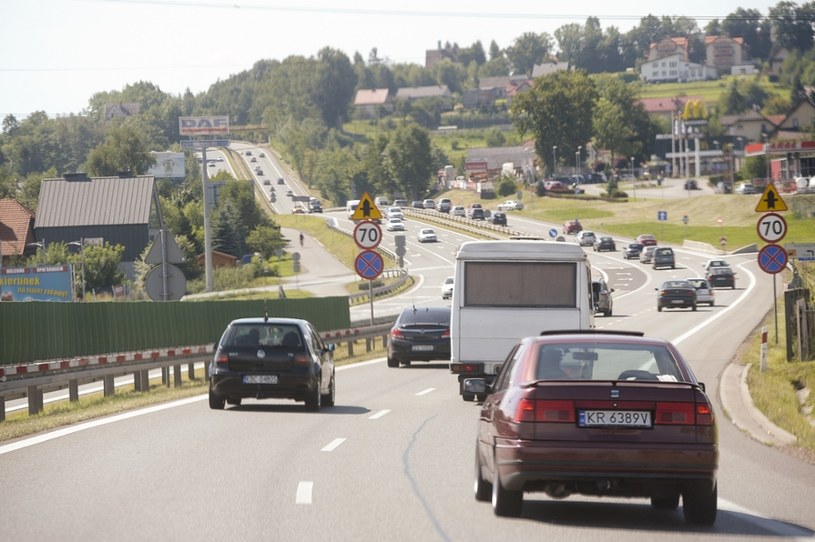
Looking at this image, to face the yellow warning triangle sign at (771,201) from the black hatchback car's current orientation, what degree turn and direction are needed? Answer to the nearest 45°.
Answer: approximately 45° to its right

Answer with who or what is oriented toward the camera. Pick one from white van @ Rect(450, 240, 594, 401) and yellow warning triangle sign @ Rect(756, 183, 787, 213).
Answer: the yellow warning triangle sign

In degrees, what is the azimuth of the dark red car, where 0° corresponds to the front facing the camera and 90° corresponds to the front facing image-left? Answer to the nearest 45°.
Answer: approximately 180°

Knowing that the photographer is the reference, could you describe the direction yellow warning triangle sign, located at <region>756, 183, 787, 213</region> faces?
facing the viewer

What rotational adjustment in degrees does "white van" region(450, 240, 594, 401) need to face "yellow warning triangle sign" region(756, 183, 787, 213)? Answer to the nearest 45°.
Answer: approximately 45° to its right

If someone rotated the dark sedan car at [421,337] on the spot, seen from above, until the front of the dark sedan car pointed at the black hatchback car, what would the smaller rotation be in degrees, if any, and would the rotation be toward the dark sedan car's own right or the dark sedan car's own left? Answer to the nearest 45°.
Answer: approximately 180°

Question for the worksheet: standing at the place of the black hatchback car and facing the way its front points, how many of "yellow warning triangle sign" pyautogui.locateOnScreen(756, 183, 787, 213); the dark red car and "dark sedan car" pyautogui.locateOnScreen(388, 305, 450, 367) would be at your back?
1

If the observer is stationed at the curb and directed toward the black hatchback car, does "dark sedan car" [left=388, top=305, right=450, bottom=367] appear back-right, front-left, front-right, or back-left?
front-right

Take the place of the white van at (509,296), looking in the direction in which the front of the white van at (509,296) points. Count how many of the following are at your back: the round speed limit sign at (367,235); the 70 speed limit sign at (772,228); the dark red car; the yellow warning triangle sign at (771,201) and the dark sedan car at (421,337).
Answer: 1

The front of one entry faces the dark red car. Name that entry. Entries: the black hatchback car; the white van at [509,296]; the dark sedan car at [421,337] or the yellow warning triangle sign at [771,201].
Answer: the yellow warning triangle sign

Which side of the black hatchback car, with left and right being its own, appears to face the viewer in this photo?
back

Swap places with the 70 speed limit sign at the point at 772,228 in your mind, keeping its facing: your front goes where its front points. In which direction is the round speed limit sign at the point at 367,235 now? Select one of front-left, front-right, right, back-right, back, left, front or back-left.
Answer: right

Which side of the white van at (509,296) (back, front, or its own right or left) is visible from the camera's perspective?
back

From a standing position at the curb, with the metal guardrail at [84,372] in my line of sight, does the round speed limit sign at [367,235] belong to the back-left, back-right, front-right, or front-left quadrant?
front-right

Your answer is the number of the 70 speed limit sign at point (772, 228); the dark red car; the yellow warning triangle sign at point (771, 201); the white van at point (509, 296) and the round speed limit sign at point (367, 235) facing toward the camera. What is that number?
3

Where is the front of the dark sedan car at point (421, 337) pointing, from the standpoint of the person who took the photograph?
facing away from the viewer

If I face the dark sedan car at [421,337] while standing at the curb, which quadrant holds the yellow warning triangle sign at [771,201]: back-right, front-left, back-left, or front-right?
front-right

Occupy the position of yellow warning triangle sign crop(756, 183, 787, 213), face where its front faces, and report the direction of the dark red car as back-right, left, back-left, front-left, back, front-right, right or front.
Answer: front

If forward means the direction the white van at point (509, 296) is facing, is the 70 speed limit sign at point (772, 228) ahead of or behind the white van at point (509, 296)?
ahead
